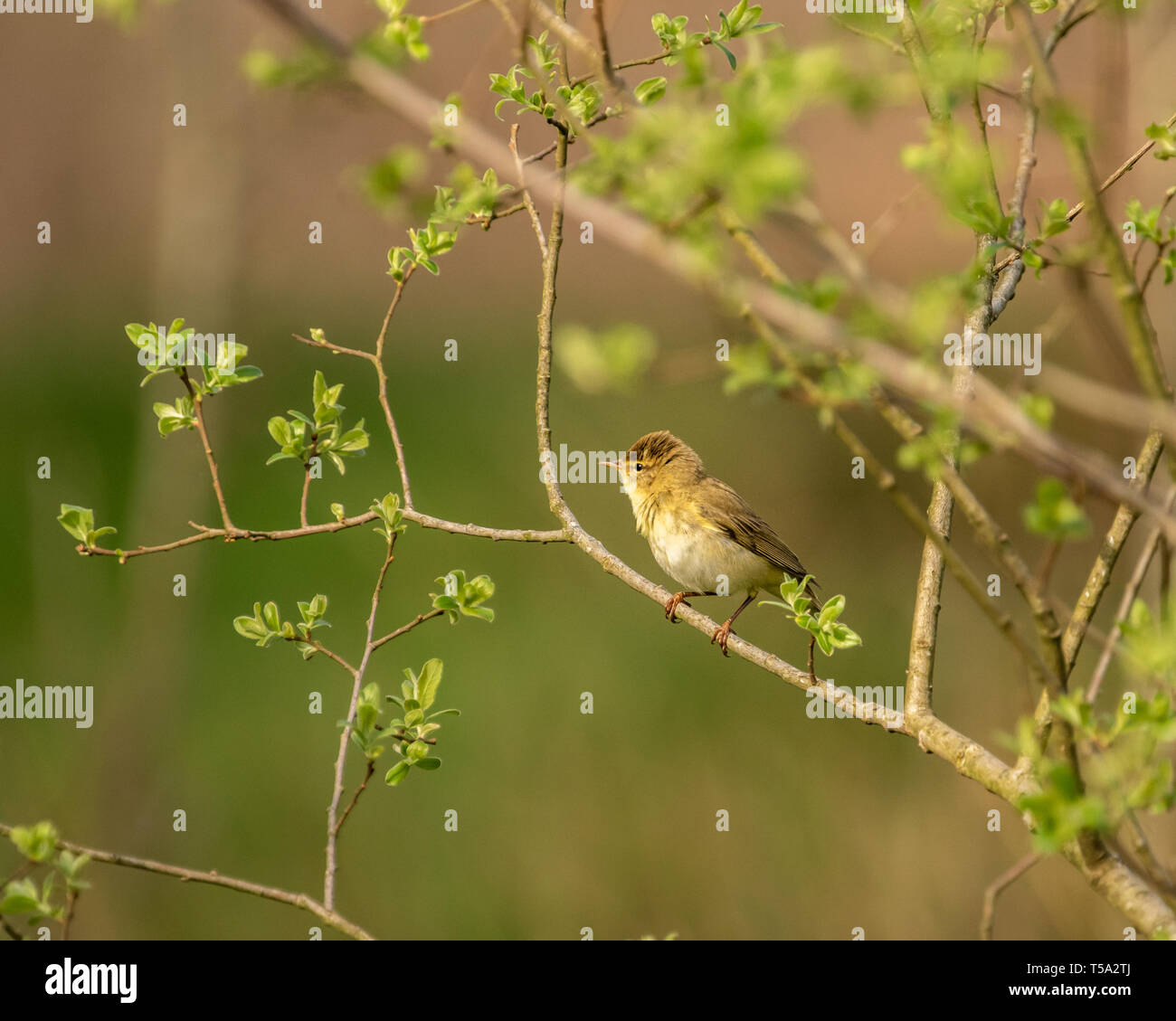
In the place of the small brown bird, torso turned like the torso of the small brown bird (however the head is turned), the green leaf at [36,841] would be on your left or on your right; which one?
on your right

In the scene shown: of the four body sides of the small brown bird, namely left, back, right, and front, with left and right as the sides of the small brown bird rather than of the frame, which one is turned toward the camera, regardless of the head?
left

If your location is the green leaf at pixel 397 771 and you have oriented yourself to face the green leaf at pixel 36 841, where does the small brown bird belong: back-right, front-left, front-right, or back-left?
back-right

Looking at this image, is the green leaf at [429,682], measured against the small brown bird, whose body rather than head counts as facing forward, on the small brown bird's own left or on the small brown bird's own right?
on the small brown bird's own right
